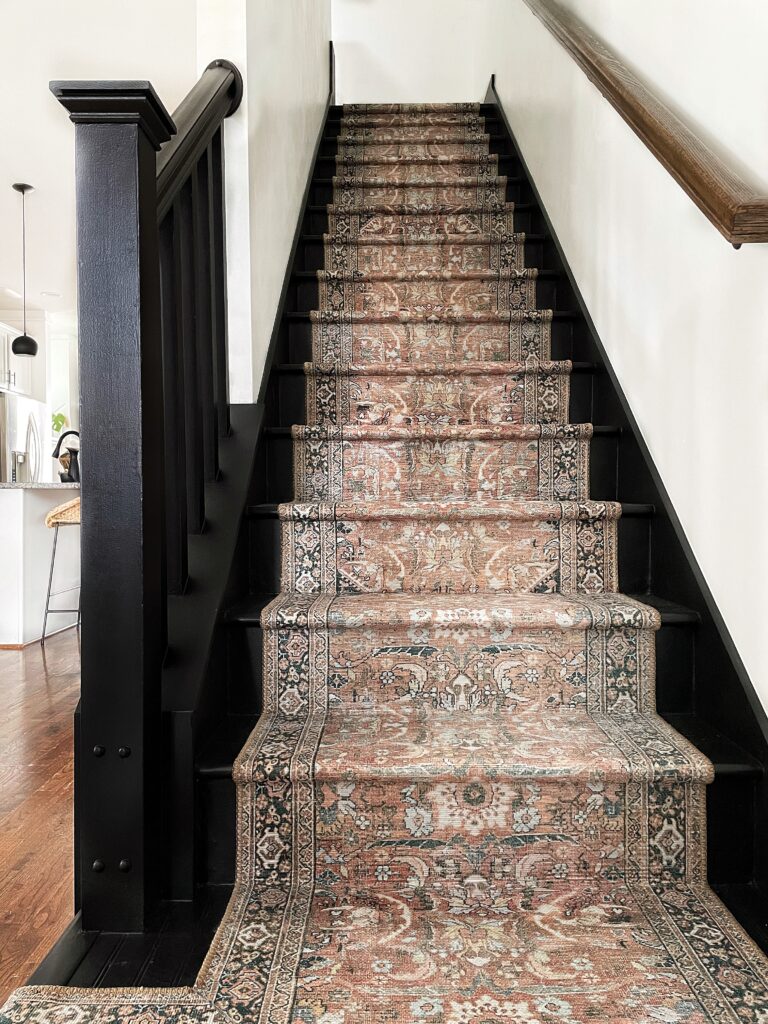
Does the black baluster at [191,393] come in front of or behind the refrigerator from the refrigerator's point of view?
in front

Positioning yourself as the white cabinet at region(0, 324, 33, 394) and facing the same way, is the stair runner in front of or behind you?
in front

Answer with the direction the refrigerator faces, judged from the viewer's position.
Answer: facing the viewer and to the right of the viewer

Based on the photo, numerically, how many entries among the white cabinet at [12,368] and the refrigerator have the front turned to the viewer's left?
0

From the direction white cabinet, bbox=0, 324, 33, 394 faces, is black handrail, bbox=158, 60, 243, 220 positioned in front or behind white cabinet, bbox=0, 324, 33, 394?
in front

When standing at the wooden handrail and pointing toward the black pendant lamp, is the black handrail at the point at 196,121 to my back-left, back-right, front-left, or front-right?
front-left
